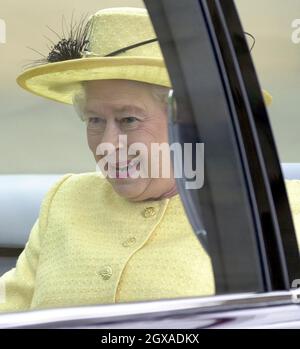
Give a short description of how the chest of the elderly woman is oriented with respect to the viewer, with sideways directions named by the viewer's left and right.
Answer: facing the viewer and to the left of the viewer
